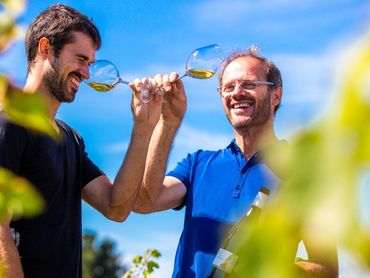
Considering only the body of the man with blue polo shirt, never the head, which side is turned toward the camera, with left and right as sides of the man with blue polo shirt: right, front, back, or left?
front

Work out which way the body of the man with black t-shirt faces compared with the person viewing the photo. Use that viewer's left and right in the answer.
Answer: facing the viewer and to the right of the viewer

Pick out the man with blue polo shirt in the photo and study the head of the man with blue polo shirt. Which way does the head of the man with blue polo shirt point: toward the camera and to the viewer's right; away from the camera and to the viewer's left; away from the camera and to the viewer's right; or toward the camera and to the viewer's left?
toward the camera and to the viewer's left

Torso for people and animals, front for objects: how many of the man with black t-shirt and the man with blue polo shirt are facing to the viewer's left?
0

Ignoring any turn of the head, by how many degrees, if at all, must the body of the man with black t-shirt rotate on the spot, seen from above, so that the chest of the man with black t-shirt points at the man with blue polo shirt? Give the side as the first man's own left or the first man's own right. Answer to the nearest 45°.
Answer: approximately 45° to the first man's own left
